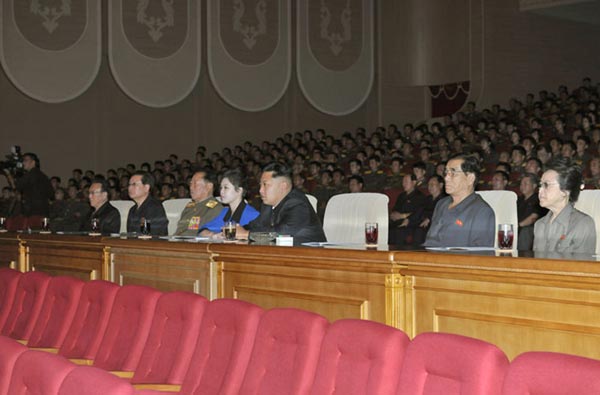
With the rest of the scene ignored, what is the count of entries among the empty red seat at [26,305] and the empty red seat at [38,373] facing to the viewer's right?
0

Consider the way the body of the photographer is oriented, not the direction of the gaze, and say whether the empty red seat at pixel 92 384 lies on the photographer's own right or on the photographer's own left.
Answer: on the photographer's own left

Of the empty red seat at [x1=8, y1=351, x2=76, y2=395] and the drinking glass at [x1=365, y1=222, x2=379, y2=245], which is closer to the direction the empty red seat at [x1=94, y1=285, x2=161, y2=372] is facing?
the empty red seat

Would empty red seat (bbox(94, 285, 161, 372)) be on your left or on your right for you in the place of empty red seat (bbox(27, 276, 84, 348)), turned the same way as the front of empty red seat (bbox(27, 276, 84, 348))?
on your left

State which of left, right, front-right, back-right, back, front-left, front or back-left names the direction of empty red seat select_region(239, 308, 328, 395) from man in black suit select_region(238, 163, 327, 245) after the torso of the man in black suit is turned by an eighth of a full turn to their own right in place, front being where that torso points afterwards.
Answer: left

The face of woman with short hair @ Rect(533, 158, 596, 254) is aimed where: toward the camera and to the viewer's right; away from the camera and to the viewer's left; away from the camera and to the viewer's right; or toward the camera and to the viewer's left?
toward the camera and to the viewer's left

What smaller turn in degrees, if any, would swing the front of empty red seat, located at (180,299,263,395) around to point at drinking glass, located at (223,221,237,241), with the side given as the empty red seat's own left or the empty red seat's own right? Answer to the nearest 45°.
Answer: approximately 135° to the empty red seat's own right

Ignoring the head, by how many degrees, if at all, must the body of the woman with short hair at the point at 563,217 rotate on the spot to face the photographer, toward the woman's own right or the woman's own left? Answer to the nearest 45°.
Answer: approximately 90° to the woman's own right

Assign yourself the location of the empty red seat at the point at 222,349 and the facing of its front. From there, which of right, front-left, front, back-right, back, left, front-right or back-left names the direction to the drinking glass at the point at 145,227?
back-right

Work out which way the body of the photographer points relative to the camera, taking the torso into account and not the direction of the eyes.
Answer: to the viewer's left
